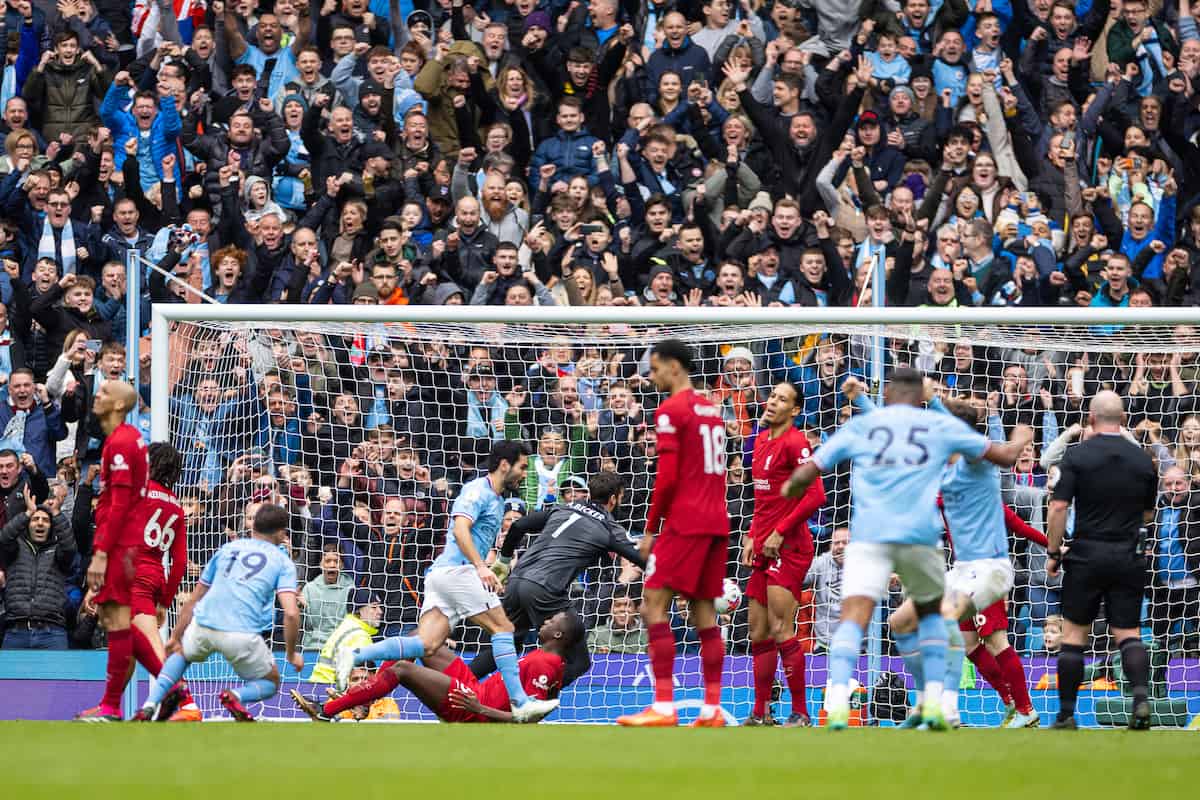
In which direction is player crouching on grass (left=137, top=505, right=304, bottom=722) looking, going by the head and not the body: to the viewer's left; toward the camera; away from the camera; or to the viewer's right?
away from the camera

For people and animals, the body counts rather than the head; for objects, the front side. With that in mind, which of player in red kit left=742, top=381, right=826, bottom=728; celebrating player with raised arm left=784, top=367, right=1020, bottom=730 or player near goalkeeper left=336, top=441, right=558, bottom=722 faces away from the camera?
celebrating player with raised arm left=784, top=367, right=1020, bottom=730

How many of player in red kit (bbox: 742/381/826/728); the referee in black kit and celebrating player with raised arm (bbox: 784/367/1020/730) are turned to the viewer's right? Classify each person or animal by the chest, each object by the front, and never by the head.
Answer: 0

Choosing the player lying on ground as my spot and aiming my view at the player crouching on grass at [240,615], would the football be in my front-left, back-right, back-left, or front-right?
back-right

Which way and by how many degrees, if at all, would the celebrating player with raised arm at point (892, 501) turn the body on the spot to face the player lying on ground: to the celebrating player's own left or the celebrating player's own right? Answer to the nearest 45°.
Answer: approximately 45° to the celebrating player's own left

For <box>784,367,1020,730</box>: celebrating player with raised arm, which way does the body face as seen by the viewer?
away from the camera

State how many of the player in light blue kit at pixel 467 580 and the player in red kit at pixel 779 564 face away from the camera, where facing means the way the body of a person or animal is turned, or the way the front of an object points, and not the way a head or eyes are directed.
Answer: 0

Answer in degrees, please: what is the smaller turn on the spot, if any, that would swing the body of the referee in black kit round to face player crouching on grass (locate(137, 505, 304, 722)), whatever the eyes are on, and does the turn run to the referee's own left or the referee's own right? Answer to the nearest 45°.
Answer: approximately 90° to the referee's own left

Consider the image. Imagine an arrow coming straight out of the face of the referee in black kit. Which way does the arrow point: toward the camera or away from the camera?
away from the camera

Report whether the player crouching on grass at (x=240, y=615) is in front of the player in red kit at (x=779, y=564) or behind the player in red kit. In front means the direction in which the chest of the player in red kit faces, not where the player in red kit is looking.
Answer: in front

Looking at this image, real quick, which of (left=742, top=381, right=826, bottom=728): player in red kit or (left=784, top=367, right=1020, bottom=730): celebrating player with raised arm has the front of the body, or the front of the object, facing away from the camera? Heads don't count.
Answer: (left=784, top=367, right=1020, bottom=730): celebrating player with raised arm
